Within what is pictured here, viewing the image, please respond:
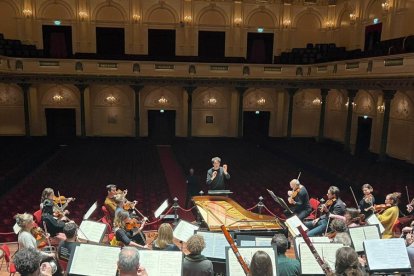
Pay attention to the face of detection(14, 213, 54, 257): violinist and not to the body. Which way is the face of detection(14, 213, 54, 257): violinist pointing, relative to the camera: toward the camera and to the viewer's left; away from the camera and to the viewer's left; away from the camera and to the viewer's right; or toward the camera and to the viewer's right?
away from the camera and to the viewer's right

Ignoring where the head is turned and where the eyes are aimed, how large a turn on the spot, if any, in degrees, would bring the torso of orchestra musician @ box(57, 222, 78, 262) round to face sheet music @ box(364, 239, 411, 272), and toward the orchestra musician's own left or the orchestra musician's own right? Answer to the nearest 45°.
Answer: approximately 90° to the orchestra musician's own right

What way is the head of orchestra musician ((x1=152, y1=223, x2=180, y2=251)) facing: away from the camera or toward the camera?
away from the camera

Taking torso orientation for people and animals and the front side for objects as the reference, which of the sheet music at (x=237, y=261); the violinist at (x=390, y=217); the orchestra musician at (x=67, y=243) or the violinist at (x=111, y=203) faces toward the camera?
the sheet music

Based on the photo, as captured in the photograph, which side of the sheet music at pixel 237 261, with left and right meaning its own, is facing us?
front

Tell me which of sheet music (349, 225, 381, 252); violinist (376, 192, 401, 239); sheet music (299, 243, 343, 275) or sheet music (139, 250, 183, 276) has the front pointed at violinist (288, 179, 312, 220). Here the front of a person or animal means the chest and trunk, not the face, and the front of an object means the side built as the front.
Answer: violinist (376, 192, 401, 239)

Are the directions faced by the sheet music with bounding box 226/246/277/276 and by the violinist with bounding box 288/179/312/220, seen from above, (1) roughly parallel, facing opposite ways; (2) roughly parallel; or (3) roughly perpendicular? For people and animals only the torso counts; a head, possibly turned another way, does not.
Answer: roughly perpendicular

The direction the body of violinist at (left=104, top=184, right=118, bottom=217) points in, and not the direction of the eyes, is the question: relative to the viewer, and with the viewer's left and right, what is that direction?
facing to the right of the viewer

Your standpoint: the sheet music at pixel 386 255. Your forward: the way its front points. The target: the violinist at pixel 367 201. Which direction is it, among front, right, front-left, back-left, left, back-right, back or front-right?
back

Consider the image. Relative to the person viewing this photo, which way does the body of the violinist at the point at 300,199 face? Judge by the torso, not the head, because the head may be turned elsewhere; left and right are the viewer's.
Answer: facing to the left of the viewer

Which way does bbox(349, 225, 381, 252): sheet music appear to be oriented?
toward the camera

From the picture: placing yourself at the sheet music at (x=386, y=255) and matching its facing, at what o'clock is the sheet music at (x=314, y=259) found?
the sheet music at (x=314, y=259) is roughly at 2 o'clock from the sheet music at (x=386, y=255).

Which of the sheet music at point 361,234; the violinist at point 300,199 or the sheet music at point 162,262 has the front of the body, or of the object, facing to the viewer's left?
the violinist

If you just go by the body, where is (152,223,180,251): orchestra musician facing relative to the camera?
away from the camera

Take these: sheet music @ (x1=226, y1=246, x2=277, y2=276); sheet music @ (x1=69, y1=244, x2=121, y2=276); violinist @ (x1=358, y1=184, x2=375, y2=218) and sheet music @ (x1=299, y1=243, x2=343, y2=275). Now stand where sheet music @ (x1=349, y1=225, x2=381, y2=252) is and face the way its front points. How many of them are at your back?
1

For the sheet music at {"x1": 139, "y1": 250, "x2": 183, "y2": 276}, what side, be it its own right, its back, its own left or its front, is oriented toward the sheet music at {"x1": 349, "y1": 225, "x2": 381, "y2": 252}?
left
